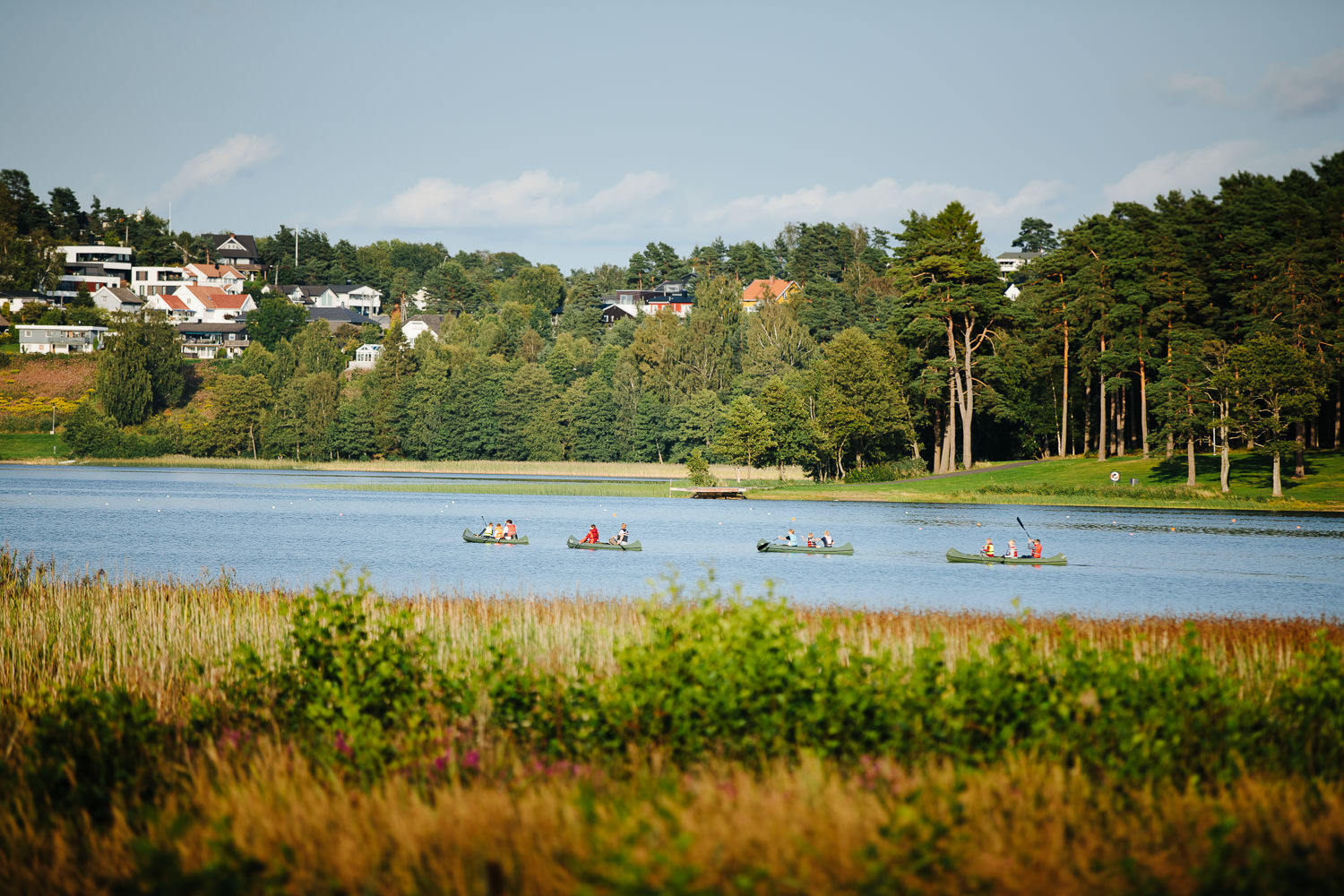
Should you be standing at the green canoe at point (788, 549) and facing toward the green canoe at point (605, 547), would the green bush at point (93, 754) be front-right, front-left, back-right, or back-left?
front-left

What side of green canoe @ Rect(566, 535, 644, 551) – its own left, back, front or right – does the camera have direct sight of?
left

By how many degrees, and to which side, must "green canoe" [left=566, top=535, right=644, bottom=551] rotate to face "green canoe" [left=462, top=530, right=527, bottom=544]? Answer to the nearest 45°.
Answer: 0° — it already faces it

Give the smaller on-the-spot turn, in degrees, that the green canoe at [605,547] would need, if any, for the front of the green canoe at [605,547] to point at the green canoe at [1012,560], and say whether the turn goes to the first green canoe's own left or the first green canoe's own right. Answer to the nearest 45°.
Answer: approximately 180°

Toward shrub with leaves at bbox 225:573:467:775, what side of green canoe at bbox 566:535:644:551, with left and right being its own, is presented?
left

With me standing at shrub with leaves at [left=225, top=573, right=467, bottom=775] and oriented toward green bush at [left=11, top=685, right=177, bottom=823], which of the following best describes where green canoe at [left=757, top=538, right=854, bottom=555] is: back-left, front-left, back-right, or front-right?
back-right

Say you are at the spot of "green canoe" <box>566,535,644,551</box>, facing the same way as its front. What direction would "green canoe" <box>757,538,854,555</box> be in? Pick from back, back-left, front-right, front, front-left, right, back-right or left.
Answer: back

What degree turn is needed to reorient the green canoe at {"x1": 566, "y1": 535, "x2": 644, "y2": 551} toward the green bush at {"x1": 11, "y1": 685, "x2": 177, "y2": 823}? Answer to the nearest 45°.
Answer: approximately 90° to its left
